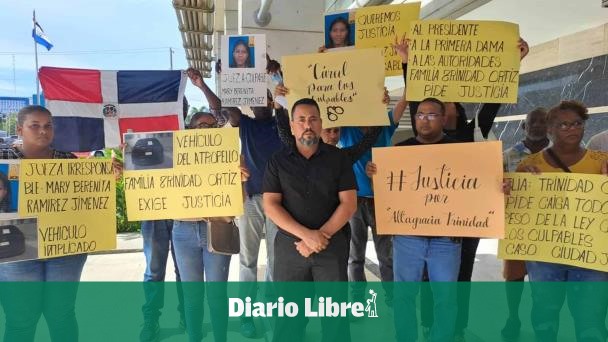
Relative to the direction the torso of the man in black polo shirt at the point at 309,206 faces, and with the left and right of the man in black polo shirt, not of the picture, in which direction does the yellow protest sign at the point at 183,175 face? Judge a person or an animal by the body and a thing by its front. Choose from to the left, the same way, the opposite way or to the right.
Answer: the same way

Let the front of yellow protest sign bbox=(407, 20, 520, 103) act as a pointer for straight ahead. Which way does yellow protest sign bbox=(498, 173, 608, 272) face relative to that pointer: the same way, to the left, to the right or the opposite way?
the same way

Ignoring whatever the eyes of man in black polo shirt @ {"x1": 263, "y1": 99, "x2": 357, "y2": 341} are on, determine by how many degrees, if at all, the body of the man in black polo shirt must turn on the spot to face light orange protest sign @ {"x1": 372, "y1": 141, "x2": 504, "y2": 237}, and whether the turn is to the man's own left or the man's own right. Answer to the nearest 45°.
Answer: approximately 90° to the man's own left

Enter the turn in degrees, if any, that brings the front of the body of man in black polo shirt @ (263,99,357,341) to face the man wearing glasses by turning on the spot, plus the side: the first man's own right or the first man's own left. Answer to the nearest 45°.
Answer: approximately 90° to the first man's own left

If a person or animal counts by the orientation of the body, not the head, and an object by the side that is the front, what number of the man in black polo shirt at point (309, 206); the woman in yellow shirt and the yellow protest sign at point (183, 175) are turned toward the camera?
3

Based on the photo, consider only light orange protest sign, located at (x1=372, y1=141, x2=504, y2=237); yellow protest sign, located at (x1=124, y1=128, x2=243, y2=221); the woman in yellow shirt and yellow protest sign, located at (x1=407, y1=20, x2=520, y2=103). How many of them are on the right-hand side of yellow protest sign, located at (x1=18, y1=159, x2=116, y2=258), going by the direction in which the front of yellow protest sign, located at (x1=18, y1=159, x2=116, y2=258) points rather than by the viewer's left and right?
0

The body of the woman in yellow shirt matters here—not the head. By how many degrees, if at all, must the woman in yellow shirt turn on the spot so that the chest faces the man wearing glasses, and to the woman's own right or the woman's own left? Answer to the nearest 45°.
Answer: approximately 45° to the woman's own right

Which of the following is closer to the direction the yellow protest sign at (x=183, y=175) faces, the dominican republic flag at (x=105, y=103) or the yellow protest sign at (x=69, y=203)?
the yellow protest sign

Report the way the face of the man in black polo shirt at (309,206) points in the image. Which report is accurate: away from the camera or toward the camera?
toward the camera

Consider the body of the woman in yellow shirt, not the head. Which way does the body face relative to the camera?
toward the camera

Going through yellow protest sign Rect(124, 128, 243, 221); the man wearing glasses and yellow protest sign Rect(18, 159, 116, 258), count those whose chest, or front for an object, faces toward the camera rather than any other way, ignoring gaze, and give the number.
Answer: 3

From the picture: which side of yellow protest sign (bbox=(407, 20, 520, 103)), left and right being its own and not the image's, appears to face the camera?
front

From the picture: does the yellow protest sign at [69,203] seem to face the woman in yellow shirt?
no

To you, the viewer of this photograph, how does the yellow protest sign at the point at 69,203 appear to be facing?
facing the viewer

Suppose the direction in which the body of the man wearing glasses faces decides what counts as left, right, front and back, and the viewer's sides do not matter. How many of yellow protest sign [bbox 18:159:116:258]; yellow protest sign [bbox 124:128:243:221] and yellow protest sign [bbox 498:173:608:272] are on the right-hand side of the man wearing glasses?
2

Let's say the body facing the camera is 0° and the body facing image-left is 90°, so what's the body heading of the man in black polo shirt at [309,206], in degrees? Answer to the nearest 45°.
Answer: approximately 0°

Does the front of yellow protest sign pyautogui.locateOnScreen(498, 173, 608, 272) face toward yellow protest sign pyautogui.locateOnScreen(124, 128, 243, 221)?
no

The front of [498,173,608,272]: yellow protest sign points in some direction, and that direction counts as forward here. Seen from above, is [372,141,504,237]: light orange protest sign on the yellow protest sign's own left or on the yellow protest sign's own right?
on the yellow protest sign's own right

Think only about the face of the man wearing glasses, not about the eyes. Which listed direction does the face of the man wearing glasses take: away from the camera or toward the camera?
toward the camera
